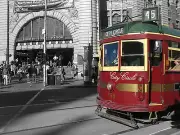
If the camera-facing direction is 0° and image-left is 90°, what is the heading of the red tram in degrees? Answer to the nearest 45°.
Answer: approximately 45°
